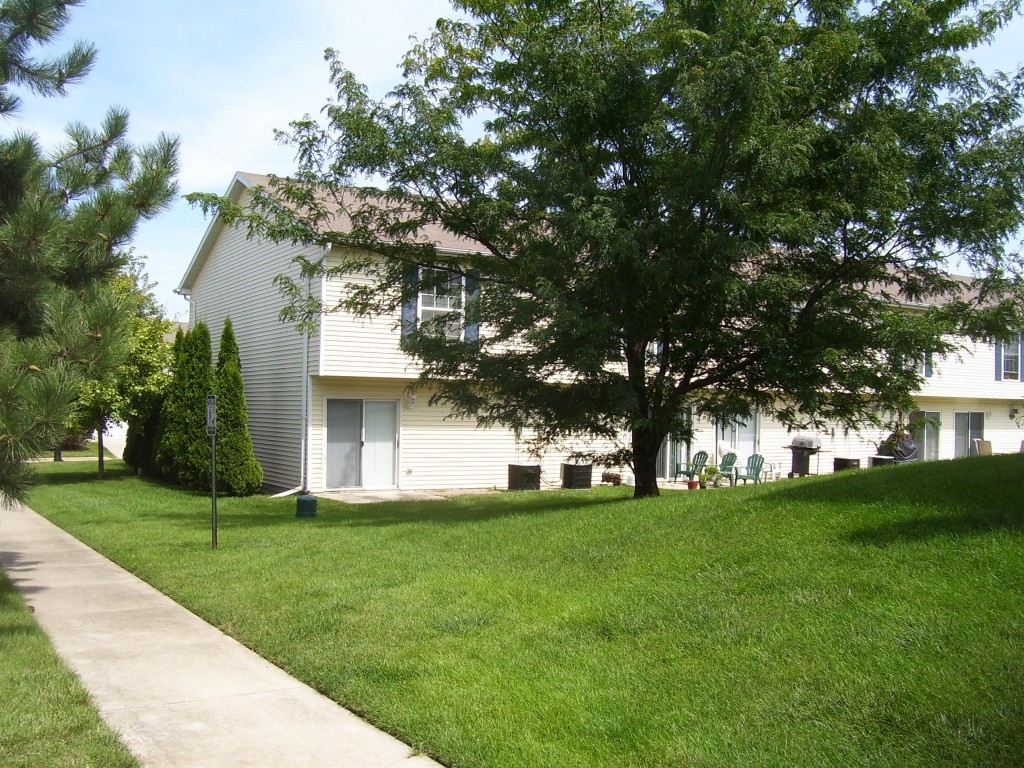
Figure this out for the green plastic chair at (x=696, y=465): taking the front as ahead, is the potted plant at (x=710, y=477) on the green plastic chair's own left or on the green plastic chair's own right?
on the green plastic chair's own left

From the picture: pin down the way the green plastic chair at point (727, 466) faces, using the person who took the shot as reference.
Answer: facing the viewer and to the left of the viewer

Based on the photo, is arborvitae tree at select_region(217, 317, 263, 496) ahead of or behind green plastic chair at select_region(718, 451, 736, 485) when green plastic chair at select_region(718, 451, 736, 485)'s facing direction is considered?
ahead

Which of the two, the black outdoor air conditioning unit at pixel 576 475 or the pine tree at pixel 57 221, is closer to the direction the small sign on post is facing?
the pine tree

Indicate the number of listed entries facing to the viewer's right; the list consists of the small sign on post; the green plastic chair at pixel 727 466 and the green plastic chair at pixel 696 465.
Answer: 0

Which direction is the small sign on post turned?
toward the camera

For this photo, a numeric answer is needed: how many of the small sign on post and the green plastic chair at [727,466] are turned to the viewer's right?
0
